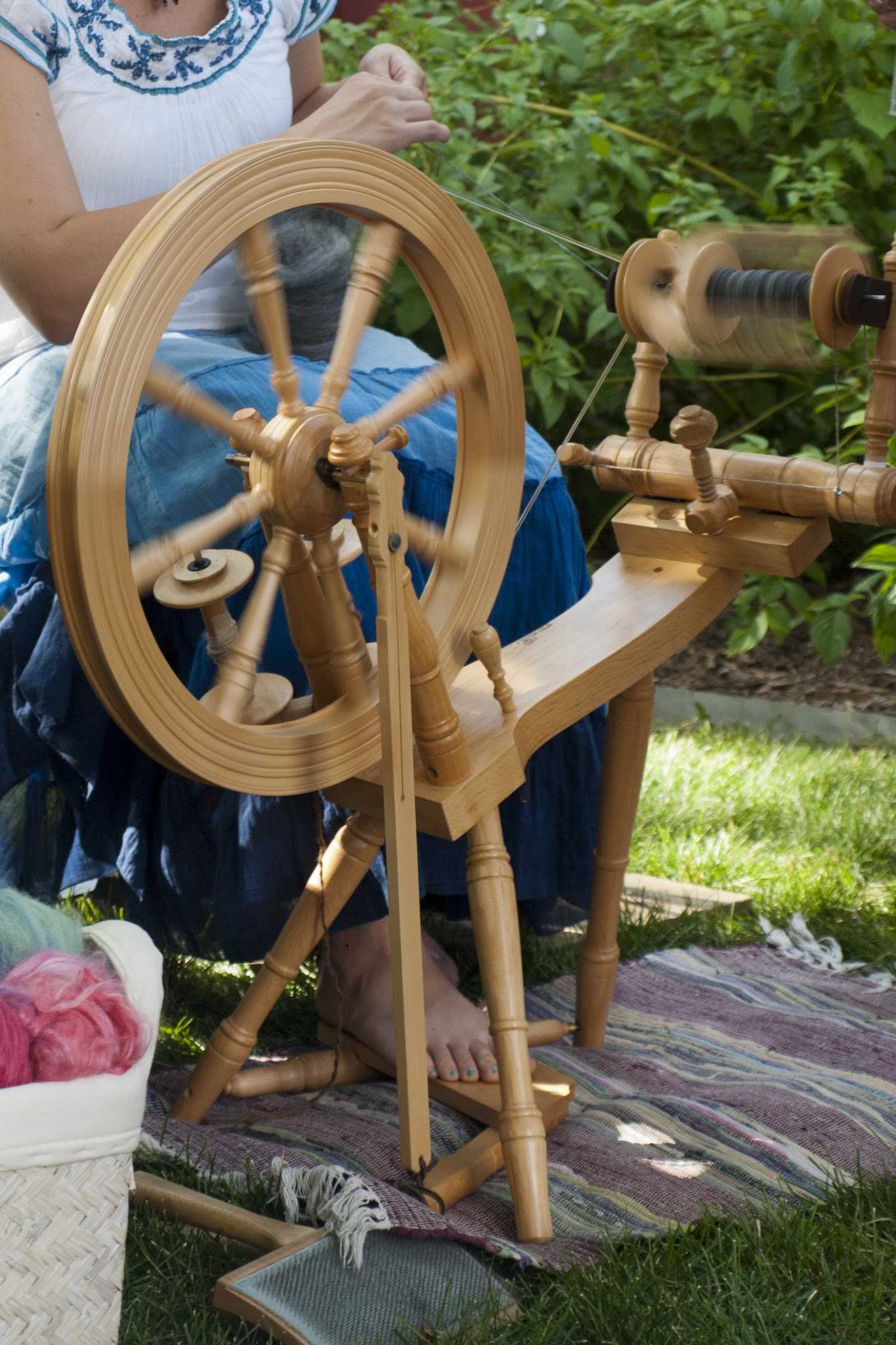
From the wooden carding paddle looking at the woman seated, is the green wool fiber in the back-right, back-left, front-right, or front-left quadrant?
front-left

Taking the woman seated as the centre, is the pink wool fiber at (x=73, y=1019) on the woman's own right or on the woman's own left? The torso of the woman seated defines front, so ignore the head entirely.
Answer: on the woman's own right

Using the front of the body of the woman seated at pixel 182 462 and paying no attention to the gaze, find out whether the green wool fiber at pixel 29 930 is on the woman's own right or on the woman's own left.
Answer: on the woman's own right

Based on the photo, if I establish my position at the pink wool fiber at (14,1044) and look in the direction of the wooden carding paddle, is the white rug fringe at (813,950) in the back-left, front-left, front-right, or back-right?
front-left

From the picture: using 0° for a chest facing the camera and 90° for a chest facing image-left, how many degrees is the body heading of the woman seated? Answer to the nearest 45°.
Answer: approximately 315°
